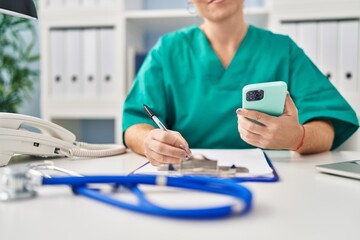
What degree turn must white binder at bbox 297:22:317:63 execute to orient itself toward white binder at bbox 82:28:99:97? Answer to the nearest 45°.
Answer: approximately 90° to its right

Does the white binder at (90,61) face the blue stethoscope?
yes

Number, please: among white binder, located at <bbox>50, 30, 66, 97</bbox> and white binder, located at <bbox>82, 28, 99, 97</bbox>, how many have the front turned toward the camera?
2

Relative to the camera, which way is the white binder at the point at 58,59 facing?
toward the camera

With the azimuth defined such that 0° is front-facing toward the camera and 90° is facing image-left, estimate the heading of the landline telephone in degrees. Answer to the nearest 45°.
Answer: approximately 270°

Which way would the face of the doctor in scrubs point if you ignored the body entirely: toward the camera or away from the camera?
toward the camera

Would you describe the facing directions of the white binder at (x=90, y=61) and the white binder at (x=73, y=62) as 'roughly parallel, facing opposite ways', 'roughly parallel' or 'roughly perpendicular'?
roughly parallel

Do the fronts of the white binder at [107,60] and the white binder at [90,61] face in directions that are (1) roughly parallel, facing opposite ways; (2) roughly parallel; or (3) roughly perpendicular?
roughly parallel

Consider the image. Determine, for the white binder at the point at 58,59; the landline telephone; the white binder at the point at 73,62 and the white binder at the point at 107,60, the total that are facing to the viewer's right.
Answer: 1

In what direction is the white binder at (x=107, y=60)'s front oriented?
toward the camera

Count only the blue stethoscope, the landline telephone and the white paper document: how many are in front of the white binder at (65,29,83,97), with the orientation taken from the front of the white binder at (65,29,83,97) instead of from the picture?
3

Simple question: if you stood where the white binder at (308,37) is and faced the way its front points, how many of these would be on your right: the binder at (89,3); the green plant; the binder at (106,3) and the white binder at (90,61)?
4

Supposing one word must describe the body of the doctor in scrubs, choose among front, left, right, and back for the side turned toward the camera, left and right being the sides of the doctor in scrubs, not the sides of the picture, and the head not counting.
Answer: front

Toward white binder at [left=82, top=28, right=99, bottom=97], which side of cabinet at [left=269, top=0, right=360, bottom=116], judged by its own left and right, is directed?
right

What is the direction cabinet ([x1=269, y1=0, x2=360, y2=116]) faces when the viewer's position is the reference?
facing the viewer
